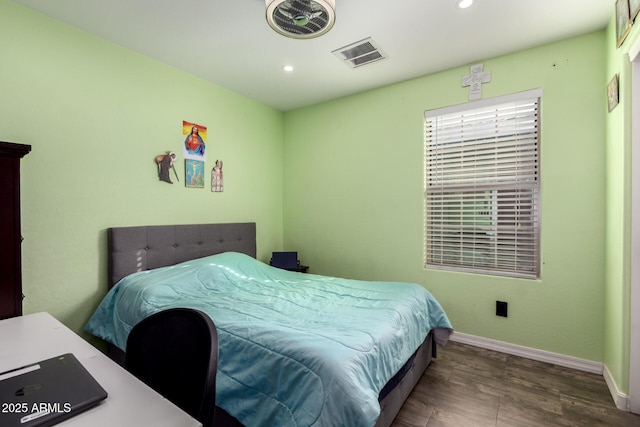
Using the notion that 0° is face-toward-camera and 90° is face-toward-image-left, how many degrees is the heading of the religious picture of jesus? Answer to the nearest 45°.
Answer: approximately 315°

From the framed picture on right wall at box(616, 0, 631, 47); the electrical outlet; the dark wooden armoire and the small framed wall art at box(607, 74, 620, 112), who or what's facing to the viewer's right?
the dark wooden armoire

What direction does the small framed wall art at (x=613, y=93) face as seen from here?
to the viewer's left

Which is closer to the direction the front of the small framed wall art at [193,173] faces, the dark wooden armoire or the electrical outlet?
the electrical outlet

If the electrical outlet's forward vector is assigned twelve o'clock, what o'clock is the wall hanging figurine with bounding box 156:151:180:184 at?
The wall hanging figurine is roughly at 2 o'clock from the electrical outlet.

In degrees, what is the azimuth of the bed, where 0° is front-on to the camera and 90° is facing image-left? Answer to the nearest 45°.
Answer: approximately 315°

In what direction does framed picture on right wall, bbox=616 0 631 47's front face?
to the viewer's left

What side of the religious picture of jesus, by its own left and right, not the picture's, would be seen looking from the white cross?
front

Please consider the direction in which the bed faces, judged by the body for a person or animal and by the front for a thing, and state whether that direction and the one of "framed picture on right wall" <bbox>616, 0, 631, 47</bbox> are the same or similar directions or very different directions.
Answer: very different directions

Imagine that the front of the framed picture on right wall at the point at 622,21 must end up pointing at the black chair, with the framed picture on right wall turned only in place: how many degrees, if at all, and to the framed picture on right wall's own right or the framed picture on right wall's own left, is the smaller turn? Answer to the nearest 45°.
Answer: approximately 45° to the framed picture on right wall's own left
